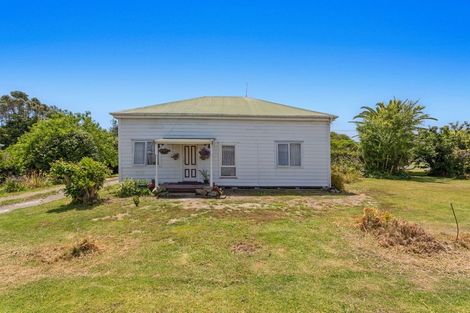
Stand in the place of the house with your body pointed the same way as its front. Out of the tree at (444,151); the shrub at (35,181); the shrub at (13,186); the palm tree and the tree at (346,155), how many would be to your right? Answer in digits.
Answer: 2

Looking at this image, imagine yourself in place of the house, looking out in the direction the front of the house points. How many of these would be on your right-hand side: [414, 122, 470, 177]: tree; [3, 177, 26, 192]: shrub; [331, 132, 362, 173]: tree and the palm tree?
1

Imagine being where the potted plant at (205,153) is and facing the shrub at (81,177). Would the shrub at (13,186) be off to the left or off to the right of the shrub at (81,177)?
right

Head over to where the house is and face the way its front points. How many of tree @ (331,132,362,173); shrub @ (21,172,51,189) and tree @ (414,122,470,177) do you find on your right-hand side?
1

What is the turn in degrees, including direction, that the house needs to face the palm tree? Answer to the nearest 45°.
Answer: approximately 135° to its left

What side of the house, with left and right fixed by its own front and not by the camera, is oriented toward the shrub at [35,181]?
right

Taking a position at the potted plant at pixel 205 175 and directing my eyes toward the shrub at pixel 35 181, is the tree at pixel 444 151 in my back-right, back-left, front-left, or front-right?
back-right

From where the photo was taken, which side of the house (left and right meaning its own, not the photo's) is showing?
front

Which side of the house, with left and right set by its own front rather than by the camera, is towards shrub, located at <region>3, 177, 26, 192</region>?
right

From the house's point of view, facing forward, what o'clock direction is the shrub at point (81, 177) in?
The shrub is roughly at 2 o'clock from the house.

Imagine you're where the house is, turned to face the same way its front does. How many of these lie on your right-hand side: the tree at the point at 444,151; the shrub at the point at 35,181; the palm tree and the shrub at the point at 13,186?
2

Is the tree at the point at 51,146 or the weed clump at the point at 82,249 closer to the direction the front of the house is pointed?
the weed clump

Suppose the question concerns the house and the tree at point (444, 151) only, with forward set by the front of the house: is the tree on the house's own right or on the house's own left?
on the house's own left

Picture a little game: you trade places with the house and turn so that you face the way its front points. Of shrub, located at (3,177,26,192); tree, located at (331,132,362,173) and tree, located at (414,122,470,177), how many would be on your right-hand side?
1

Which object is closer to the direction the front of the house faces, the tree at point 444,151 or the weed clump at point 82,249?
the weed clump
